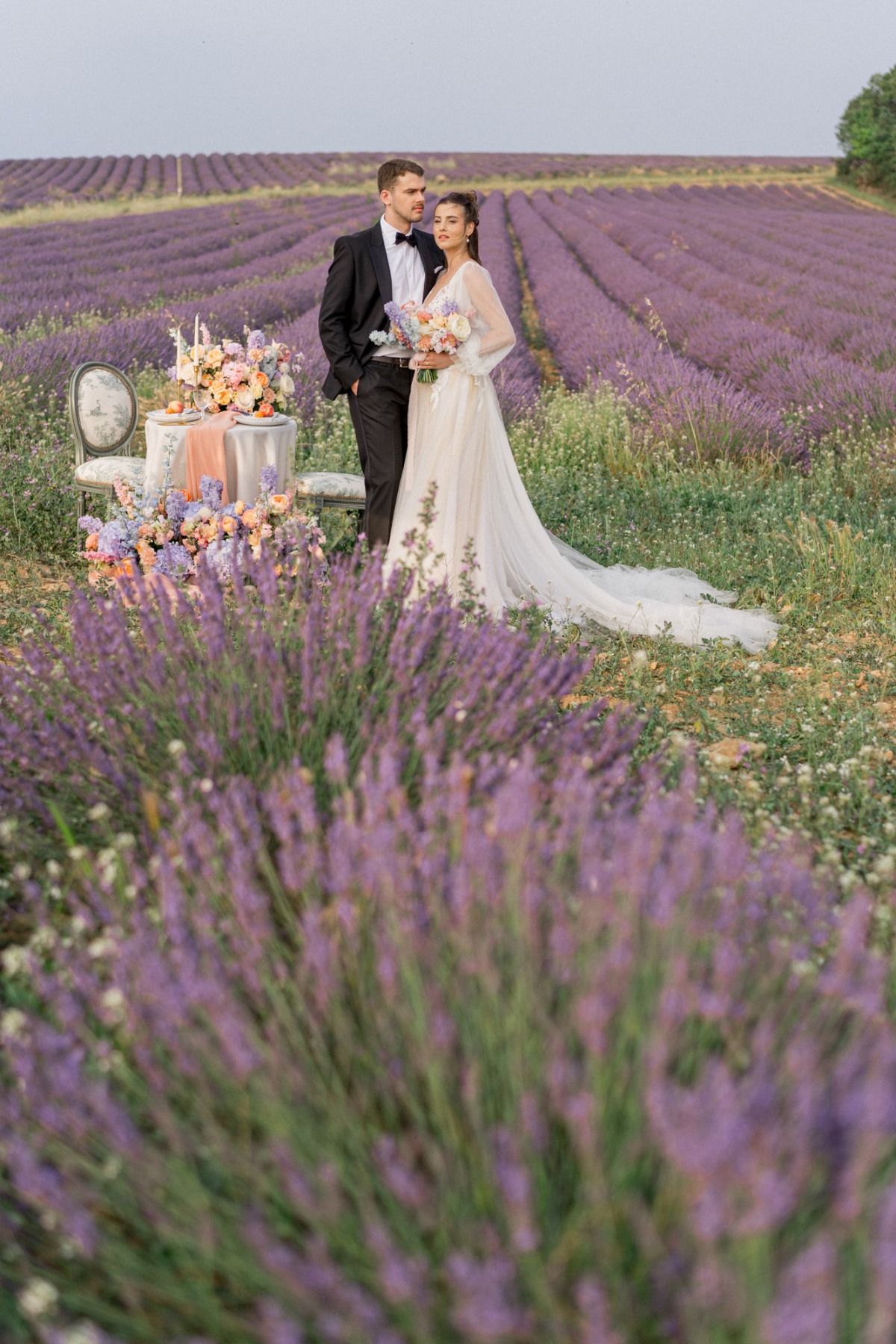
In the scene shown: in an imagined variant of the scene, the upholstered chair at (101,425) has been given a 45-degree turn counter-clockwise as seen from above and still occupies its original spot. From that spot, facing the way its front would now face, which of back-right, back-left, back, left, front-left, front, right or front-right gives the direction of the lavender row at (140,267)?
left

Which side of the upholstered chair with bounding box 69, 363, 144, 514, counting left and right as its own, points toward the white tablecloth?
front

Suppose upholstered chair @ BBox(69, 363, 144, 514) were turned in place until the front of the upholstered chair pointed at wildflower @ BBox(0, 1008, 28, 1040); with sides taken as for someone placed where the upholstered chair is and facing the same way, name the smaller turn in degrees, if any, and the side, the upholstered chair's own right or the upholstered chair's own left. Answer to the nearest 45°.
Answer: approximately 45° to the upholstered chair's own right

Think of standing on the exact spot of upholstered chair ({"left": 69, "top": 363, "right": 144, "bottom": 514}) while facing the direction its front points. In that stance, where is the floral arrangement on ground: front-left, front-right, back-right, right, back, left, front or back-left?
front-right

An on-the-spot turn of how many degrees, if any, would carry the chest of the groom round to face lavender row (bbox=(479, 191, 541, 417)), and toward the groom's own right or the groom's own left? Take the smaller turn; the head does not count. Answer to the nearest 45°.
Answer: approximately 135° to the groom's own left

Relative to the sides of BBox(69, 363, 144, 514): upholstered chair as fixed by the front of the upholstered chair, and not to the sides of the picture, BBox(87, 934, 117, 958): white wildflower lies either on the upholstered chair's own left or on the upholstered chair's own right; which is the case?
on the upholstered chair's own right

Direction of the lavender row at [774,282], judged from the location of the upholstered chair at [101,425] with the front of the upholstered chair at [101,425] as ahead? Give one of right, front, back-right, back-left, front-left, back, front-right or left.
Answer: left

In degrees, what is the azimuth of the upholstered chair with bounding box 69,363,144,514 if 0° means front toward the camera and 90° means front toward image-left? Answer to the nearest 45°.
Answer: approximately 315°

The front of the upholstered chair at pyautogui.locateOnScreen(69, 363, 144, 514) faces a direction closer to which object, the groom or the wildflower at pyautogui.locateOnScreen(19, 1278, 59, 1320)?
the groom

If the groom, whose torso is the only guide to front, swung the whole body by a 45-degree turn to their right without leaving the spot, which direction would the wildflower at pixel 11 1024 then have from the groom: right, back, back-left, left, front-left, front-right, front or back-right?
front

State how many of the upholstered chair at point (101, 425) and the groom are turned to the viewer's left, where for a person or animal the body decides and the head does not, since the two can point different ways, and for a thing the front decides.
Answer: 0

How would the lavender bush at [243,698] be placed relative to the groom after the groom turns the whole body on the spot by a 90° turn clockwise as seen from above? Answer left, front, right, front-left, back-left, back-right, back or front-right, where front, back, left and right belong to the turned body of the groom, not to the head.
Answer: front-left

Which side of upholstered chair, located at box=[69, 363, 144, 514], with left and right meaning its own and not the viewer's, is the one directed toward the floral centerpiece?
front

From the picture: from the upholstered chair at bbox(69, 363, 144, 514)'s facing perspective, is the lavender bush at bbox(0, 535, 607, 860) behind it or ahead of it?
ahead

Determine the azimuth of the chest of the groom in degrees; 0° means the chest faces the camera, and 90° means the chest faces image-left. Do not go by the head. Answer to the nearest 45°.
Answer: approximately 315°

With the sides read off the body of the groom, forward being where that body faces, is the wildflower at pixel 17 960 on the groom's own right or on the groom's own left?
on the groom's own right

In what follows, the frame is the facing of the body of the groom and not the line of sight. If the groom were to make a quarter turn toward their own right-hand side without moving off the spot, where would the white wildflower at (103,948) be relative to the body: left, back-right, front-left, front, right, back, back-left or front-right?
front-left
